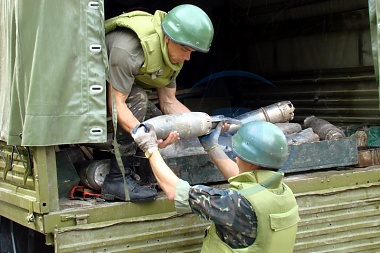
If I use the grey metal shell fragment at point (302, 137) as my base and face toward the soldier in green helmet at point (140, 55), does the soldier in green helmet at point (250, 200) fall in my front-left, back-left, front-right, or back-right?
front-left

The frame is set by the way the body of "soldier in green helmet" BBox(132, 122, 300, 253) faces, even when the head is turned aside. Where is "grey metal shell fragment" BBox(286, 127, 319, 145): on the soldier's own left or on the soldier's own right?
on the soldier's own right

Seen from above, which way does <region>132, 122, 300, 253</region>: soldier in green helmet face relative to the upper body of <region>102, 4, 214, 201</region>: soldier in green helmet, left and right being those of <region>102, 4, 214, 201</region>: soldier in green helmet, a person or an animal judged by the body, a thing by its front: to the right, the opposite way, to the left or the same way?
the opposite way

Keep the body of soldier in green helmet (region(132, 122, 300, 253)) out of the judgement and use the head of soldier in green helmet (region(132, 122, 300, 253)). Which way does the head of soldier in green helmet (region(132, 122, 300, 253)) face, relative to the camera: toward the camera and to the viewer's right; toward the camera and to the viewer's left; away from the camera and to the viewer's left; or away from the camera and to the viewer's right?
away from the camera and to the viewer's left

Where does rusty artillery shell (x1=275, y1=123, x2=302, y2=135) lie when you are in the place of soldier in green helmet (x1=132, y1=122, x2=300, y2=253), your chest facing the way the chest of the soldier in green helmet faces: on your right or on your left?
on your right

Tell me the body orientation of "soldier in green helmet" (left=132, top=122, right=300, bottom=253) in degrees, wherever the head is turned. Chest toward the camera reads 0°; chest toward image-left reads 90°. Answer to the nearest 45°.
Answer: approximately 135°

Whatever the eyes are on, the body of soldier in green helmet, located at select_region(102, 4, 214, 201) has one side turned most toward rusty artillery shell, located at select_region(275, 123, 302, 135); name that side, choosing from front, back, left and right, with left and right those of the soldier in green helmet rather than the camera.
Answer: left

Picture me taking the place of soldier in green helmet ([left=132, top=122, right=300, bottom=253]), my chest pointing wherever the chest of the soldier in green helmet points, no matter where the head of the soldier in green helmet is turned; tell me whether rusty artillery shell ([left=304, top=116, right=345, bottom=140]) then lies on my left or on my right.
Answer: on my right

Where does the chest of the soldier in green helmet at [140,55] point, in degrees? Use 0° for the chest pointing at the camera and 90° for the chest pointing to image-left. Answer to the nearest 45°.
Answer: approximately 315°
